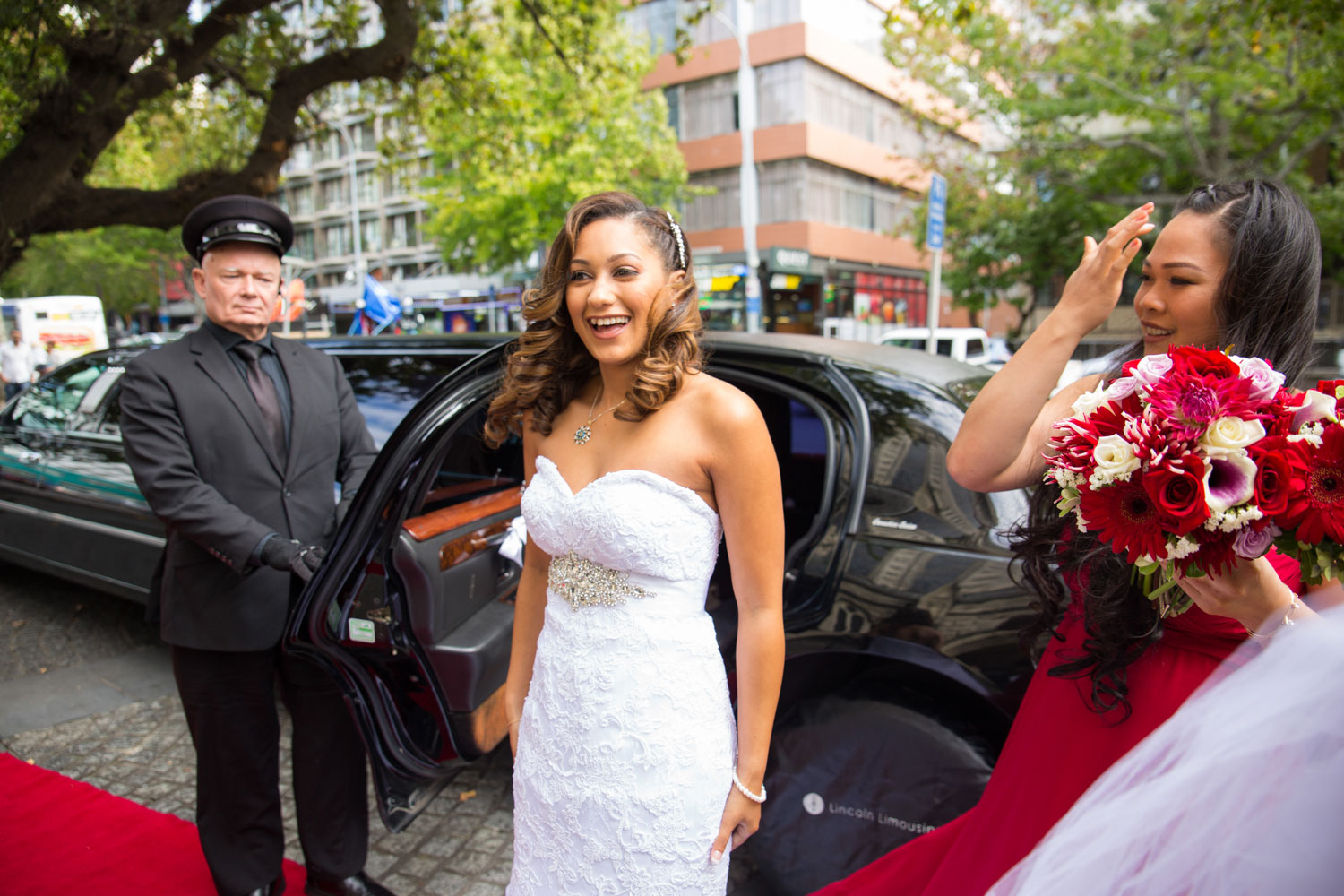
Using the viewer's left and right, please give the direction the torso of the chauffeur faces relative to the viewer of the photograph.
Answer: facing the viewer and to the right of the viewer

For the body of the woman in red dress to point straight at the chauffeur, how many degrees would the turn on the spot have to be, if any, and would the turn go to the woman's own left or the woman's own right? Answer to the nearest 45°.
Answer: approximately 45° to the woman's own right

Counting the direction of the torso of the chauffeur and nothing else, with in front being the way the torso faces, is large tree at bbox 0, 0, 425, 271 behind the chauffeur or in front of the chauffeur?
behind

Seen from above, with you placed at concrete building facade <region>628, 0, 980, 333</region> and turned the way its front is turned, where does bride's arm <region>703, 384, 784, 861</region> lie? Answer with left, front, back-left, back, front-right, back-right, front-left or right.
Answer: front-right

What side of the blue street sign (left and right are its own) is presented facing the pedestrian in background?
right

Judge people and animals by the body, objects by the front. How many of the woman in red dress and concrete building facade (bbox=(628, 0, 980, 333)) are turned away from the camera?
0

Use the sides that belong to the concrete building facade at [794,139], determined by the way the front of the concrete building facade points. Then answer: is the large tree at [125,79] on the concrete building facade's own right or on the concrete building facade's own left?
on the concrete building facade's own right

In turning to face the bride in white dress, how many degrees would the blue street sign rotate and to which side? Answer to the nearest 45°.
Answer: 0° — it already faces them

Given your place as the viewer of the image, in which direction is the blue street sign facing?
facing the viewer

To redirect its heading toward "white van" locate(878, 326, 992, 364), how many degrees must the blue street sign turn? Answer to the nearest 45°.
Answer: approximately 180°

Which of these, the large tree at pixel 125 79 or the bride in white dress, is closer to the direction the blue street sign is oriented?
the bride in white dress

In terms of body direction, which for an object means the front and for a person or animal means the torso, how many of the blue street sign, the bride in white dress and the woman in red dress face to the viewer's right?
0

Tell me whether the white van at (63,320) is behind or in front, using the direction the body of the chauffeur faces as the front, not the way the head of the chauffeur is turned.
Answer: behind
